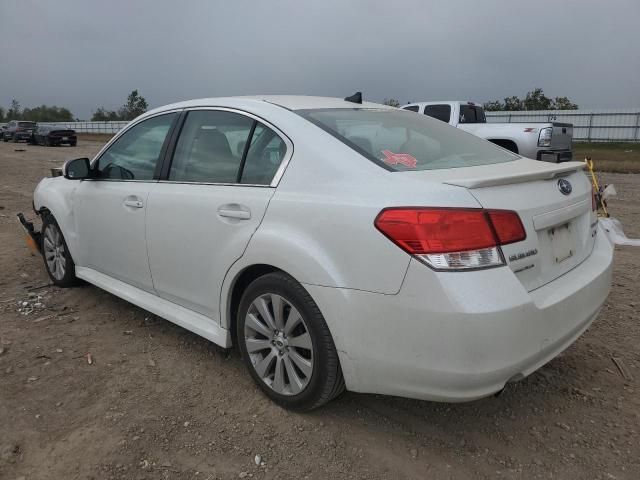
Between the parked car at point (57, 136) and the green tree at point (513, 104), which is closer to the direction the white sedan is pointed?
the parked car

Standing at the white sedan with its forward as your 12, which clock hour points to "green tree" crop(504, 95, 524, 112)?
The green tree is roughly at 2 o'clock from the white sedan.

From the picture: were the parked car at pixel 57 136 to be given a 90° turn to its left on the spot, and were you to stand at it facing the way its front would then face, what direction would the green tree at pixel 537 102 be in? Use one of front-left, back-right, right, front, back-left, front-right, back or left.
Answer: back

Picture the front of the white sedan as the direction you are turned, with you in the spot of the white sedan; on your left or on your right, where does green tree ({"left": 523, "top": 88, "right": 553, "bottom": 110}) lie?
on your right

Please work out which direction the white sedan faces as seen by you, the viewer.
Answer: facing away from the viewer and to the left of the viewer

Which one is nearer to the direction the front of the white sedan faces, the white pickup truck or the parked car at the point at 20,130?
the parked car

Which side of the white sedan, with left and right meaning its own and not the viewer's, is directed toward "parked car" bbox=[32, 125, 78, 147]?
front
